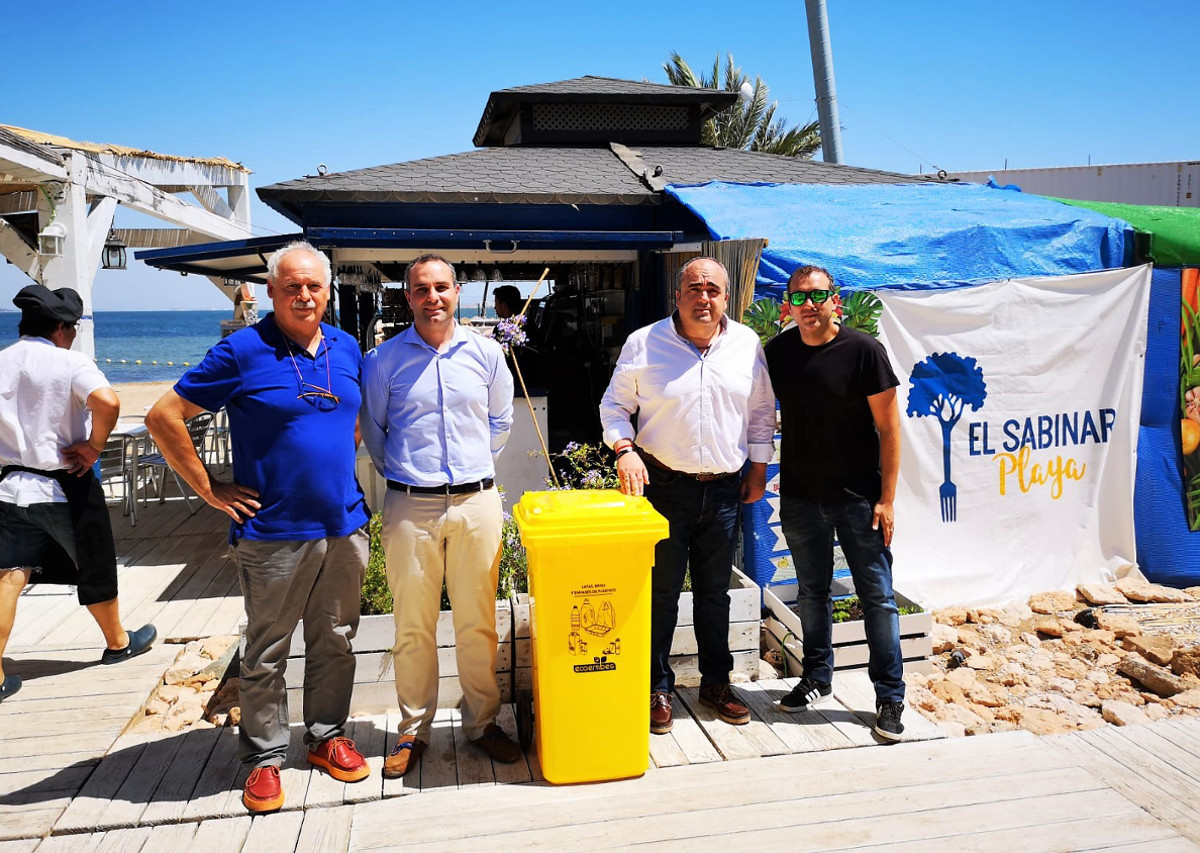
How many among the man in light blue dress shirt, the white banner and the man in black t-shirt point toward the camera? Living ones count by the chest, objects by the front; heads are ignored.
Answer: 3

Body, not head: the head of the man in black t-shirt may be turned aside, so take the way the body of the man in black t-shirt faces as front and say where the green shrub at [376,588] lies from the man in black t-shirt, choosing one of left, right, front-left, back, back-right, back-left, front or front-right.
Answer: right

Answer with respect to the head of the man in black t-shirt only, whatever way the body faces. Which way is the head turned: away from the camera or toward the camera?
toward the camera

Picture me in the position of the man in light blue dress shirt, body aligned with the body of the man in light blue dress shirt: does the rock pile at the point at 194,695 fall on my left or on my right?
on my right

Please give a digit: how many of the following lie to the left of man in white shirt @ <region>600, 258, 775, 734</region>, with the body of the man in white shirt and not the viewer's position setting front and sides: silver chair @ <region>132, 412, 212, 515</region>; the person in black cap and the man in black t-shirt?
1

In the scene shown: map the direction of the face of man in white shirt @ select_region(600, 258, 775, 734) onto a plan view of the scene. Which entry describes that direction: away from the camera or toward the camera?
toward the camera

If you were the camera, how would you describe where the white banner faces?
facing the viewer

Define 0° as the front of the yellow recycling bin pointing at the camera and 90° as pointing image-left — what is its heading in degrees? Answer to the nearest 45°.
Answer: approximately 0°

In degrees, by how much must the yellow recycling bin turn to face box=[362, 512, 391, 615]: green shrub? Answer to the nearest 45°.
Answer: approximately 135° to its right

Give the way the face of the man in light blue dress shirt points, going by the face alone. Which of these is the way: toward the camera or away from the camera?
toward the camera

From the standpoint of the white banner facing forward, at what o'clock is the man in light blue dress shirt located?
The man in light blue dress shirt is roughly at 1 o'clock from the white banner.

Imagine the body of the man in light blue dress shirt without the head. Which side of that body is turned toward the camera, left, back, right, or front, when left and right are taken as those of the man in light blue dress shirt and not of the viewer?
front
